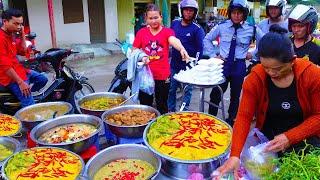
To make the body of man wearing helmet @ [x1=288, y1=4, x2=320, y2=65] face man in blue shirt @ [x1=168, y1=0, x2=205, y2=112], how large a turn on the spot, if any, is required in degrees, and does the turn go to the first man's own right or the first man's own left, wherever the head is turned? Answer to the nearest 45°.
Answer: approximately 90° to the first man's own right

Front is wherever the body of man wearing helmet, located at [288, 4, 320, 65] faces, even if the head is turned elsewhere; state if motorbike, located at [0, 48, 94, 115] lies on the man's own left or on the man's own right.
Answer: on the man's own right

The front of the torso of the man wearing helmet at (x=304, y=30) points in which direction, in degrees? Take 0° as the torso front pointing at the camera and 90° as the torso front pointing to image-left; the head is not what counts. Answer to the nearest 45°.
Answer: approximately 45°

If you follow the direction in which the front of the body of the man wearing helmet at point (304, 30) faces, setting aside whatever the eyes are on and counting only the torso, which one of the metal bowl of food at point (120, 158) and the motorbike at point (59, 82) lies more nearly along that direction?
the metal bowl of food

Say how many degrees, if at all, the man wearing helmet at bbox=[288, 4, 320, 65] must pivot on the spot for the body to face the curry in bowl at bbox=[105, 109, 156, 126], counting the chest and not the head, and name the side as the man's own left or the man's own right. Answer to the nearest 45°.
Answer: approximately 45° to the man's own right

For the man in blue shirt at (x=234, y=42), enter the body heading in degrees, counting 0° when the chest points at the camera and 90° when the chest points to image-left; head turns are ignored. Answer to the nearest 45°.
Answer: approximately 0°

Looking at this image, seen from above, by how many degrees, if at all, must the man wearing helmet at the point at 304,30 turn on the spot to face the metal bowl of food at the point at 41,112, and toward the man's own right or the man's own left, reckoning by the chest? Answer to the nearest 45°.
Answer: approximately 45° to the man's own right
